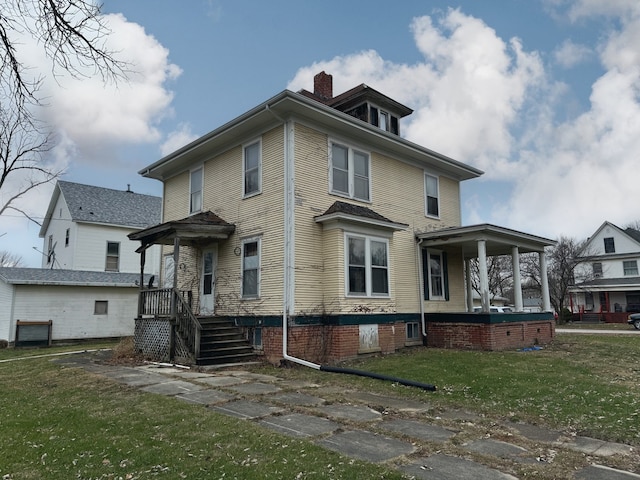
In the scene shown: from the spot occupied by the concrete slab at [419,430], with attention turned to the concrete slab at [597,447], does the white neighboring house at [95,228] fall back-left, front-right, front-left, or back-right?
back-left

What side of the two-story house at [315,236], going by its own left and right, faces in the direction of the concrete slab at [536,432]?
right

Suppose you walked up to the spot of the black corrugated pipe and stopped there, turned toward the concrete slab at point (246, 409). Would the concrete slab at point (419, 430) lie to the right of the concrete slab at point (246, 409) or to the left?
left

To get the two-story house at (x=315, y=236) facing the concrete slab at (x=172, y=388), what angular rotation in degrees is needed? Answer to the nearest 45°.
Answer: approximately 180°

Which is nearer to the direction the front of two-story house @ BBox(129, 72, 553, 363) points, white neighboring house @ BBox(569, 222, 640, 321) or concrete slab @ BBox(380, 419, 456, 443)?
the white neighboring house

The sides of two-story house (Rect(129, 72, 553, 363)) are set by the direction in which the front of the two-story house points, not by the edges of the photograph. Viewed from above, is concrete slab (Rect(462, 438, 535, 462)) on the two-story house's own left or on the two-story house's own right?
on the two-story house's own right

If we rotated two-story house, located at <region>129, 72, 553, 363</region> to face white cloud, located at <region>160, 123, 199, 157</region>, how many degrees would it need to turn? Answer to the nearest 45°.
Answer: approximately 90° to its left

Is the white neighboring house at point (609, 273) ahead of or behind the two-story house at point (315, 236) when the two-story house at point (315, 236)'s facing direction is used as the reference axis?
ahead
